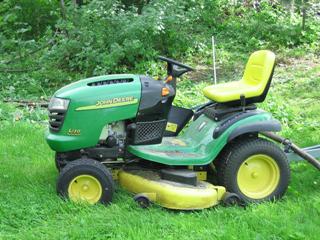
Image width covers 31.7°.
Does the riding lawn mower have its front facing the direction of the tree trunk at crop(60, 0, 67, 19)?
no

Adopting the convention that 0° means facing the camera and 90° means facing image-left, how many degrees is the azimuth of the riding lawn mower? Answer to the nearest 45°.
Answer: approximately 90°
